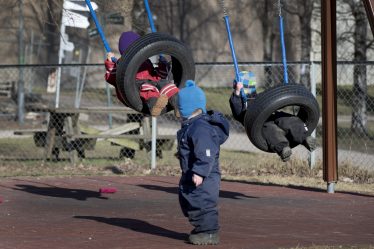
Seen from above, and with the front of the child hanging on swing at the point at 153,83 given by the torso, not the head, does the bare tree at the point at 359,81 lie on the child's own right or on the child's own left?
on the child's own left

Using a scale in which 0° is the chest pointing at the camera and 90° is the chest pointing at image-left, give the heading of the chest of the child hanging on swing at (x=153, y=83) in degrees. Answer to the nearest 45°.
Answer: approximately 315°

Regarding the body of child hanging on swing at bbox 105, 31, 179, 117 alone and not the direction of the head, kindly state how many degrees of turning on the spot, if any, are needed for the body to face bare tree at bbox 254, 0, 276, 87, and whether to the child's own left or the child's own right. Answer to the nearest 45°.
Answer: approximately 135° to the child's own left

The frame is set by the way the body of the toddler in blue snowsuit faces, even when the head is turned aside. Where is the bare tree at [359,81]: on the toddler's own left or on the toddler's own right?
on the toddler's own right

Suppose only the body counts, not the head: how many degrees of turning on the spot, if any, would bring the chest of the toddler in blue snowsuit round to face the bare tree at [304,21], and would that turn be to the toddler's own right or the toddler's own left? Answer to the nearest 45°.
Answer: approximately 90° to the toddler's own right

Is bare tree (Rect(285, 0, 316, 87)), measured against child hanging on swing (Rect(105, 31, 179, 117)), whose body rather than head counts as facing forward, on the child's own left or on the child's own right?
on the child's own left

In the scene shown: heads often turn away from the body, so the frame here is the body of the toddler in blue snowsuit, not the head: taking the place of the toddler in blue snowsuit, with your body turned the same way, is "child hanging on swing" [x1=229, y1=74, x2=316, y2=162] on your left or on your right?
on your right
